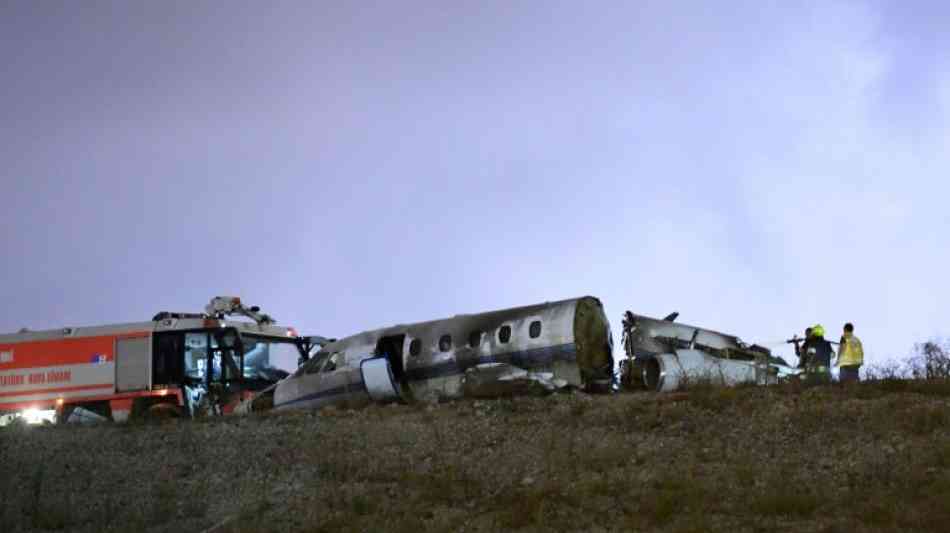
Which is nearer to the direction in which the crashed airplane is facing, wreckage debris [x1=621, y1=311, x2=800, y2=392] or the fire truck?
the fire truck

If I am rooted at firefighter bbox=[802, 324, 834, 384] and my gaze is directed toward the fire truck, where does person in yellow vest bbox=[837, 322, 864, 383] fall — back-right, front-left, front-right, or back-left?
back-left

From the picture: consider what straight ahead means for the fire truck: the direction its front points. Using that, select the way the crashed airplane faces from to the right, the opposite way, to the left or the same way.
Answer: the opposite way

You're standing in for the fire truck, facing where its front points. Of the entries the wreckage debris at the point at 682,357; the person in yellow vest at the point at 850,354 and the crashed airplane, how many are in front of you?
3

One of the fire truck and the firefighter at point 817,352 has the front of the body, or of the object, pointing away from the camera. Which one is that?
the firefighter

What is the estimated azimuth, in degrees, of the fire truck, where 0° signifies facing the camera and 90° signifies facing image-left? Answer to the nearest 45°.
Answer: approximately 315°

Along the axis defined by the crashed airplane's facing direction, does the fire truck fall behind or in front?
in front

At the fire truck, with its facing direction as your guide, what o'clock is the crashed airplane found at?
The crashed airplane is roughly at 12 o'clock from the fire truck.

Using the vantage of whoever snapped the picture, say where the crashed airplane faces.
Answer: facing away from the viewer and to the left of the viewer

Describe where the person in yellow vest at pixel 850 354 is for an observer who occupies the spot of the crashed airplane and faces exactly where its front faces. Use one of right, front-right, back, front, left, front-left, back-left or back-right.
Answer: back-right
